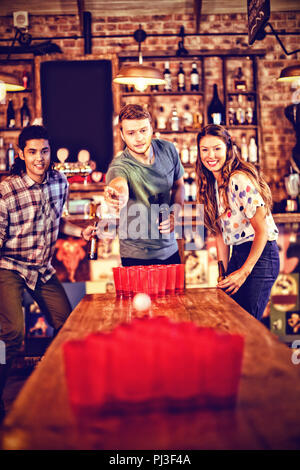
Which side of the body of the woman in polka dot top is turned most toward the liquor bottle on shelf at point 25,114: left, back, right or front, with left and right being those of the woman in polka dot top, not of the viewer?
right

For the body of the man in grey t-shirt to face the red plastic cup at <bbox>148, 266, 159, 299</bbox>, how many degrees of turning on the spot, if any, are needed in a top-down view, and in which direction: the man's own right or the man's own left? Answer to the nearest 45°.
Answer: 0° — they already face it

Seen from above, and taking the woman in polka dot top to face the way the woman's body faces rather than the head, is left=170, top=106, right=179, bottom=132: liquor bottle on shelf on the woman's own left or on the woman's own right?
on the woman's own right

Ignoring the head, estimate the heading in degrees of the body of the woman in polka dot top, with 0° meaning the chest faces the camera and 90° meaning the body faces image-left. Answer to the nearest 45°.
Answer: approximately 45°

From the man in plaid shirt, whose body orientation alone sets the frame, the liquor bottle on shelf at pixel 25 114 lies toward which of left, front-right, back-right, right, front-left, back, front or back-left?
back-left

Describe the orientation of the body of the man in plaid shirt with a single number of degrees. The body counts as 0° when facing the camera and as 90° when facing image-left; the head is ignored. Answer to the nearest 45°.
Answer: approximately 315°

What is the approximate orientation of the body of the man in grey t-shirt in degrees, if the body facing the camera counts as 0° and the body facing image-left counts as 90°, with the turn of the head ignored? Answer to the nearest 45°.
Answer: approximately 0°

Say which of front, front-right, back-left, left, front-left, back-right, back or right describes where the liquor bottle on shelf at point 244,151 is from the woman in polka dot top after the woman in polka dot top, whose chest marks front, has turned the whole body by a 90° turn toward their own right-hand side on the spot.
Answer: front-right

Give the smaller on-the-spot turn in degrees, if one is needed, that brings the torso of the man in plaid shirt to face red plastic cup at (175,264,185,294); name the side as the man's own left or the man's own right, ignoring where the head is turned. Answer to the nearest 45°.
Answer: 0° — they already face it
